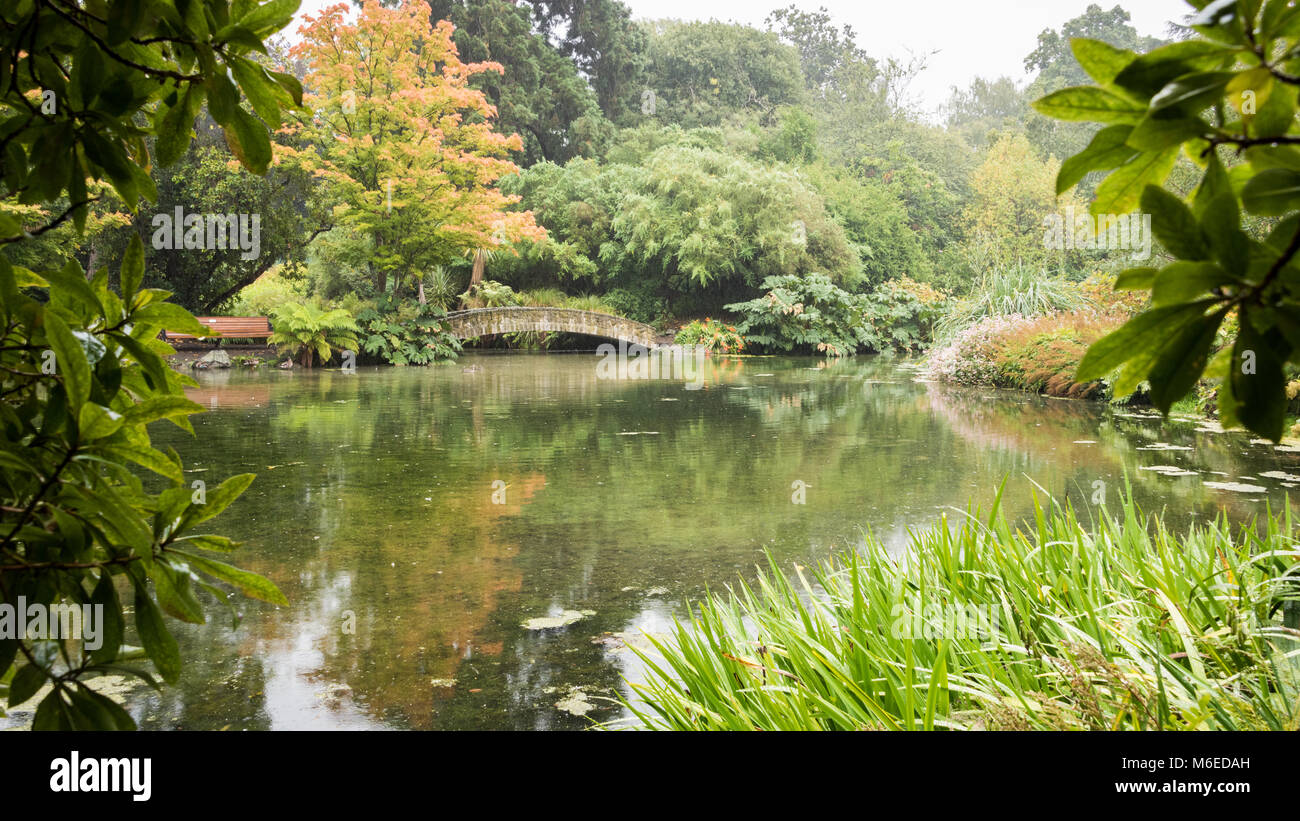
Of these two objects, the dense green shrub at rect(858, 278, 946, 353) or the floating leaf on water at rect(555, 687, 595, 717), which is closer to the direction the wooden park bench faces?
the floating leaf on water

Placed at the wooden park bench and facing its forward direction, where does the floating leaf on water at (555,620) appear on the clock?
The floating leaf on water is roughly at 12 o'clock from the wooden park bench.

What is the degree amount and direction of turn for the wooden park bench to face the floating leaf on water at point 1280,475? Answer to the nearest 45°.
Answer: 0° — it already faces it

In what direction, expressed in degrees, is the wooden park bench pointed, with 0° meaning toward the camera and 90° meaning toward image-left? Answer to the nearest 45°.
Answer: approximately 0°

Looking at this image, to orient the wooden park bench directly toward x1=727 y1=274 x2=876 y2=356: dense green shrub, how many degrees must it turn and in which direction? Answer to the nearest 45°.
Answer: approximately 90° to its left

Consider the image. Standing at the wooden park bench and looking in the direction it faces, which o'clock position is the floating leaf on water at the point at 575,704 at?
The floating leaf on water is roughly at 12 o'clock from the wooden park bench.
